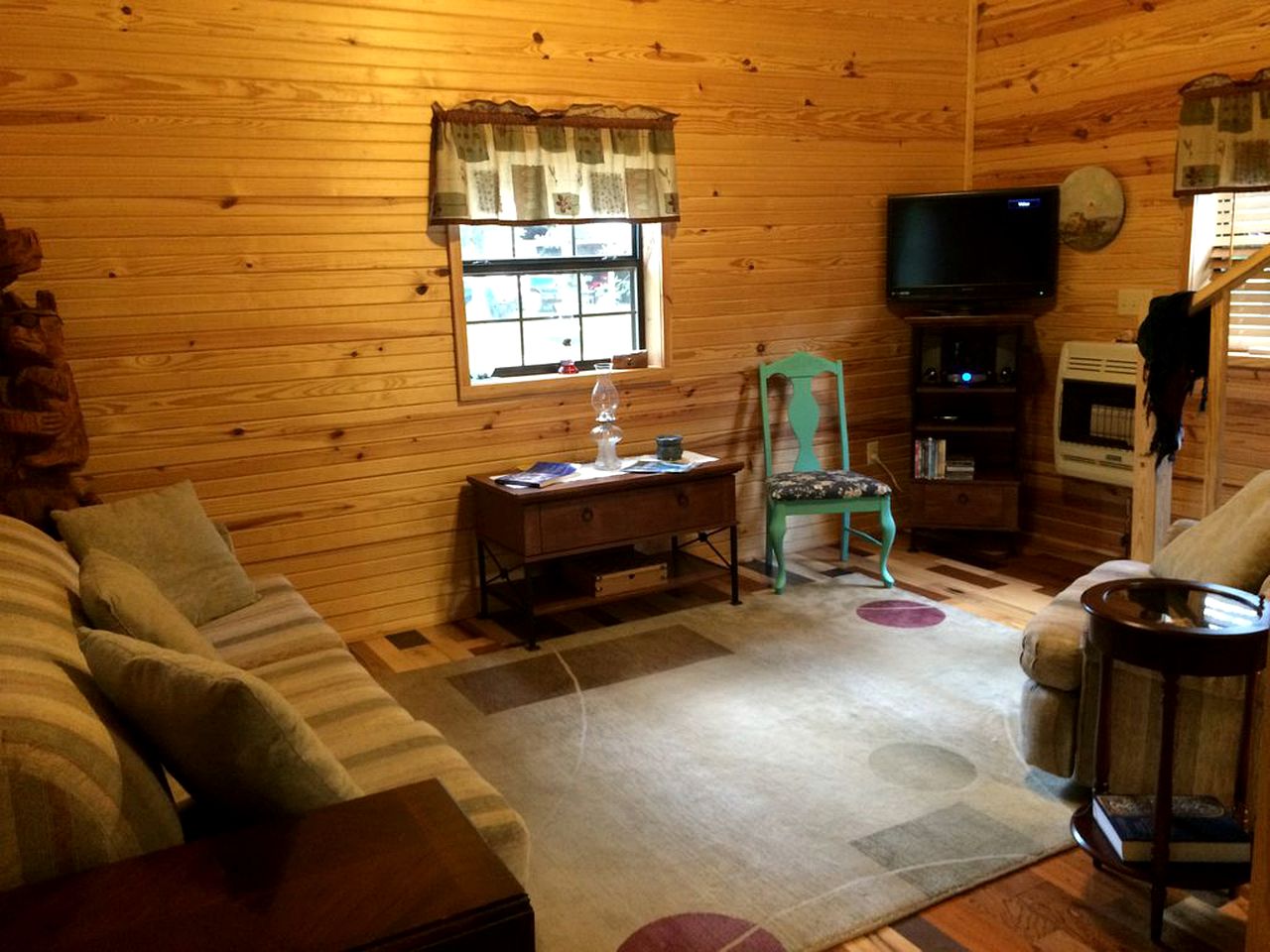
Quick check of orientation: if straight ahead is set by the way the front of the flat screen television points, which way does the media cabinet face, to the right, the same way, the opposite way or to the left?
the same way

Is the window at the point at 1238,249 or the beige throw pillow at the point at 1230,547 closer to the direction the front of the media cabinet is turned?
the beige throw pillow

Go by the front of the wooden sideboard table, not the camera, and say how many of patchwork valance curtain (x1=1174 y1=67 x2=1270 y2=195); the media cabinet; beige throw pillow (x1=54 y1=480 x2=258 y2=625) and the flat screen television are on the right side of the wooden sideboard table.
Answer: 1

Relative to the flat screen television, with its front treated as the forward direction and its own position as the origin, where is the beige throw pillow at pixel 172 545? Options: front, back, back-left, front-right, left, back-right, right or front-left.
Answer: front-right

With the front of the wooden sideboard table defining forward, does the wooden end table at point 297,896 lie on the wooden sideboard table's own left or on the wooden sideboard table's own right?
on the wooden sideboard table's own right

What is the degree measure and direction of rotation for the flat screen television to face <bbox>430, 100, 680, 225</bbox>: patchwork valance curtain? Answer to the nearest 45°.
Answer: approximately 45° to its right

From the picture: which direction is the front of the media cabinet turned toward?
toward the camera

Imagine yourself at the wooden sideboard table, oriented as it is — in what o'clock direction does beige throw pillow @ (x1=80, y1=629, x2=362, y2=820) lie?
The beige throw pillow is roughly at 2 o'clock from the wooden sideboard table.

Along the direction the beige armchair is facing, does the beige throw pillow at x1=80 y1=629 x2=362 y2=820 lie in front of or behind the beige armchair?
in front

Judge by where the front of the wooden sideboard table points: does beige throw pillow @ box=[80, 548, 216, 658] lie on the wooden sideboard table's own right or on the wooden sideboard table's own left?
on the wooden sideboard table's own right

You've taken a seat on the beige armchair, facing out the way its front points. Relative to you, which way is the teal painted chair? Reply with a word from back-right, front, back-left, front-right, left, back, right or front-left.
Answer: right

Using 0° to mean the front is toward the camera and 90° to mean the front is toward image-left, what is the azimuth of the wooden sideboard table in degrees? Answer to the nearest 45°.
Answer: approximately 315°

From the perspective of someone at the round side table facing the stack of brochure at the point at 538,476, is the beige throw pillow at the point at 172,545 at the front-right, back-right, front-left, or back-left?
front-left

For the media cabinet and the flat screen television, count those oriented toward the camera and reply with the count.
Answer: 2
